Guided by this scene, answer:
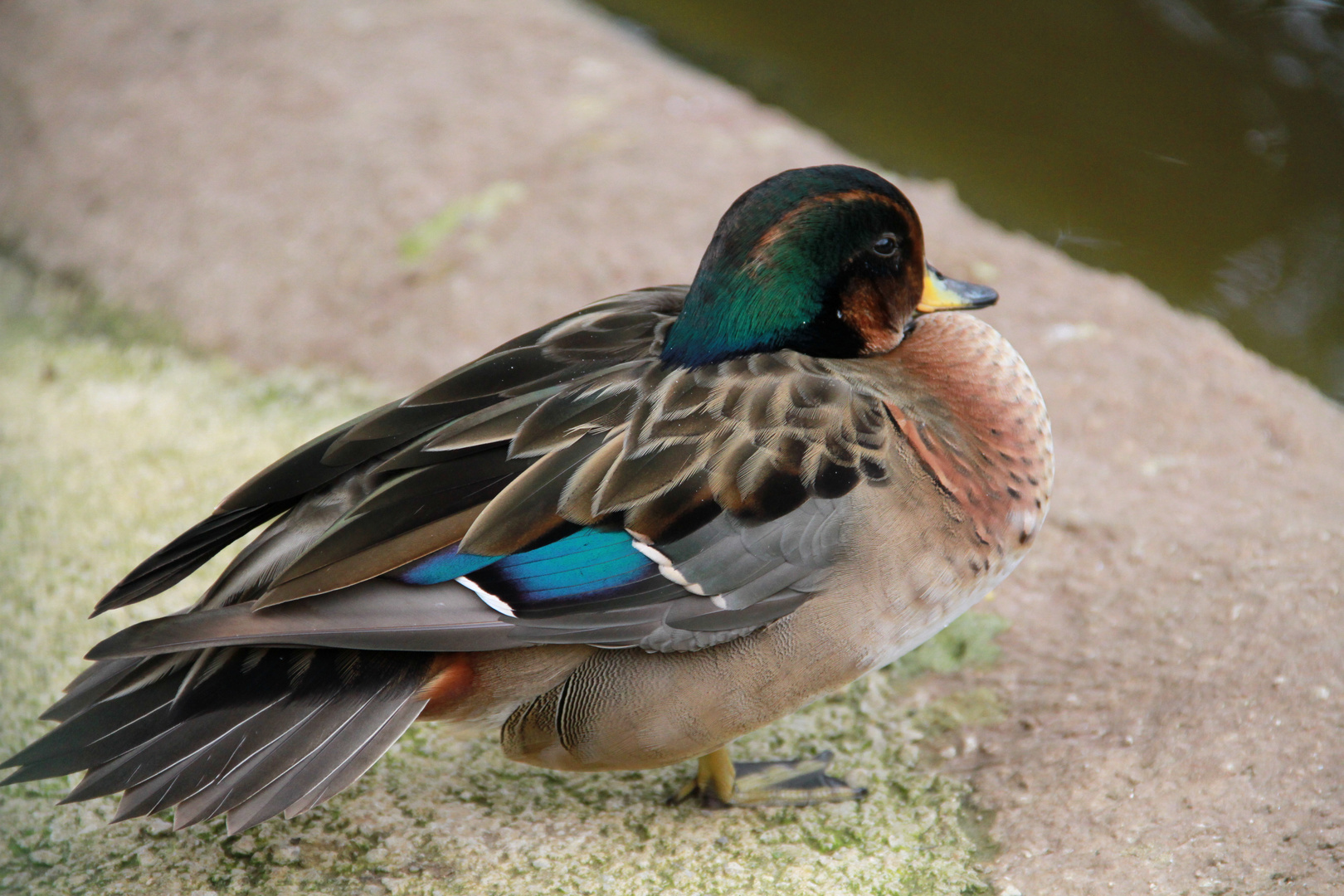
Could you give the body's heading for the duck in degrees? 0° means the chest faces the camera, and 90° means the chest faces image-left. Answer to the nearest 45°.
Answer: approximately 270°
